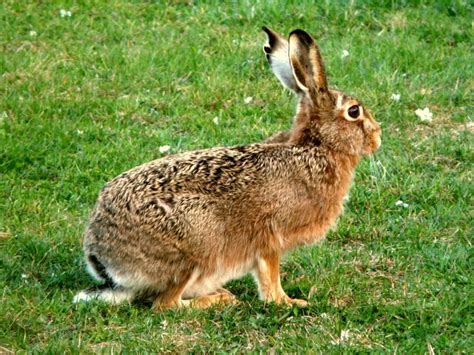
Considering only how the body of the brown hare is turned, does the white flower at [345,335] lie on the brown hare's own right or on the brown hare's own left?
on the brown hare's own right

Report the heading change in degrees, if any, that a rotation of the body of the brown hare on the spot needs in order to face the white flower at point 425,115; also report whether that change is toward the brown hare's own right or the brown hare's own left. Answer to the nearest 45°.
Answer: approximately 45° to the brown hare's own left

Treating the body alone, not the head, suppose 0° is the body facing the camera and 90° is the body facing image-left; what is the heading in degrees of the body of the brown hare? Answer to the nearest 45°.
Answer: approximately 270°

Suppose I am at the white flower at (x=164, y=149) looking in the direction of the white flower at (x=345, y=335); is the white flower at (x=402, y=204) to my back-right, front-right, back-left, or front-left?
front-left

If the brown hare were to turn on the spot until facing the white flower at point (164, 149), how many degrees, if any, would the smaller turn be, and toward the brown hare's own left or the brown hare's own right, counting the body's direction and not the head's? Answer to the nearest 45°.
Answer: approximately 90° to the brown hare's own left

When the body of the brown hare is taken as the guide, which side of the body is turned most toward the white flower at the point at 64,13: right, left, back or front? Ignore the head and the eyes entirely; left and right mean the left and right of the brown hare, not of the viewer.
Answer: left

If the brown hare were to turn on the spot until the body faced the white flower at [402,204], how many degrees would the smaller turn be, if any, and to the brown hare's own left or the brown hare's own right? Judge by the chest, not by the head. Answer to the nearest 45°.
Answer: approximately 45° to the brown hare's own left

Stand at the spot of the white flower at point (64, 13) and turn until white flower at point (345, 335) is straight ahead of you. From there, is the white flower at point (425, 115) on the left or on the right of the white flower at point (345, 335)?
left
